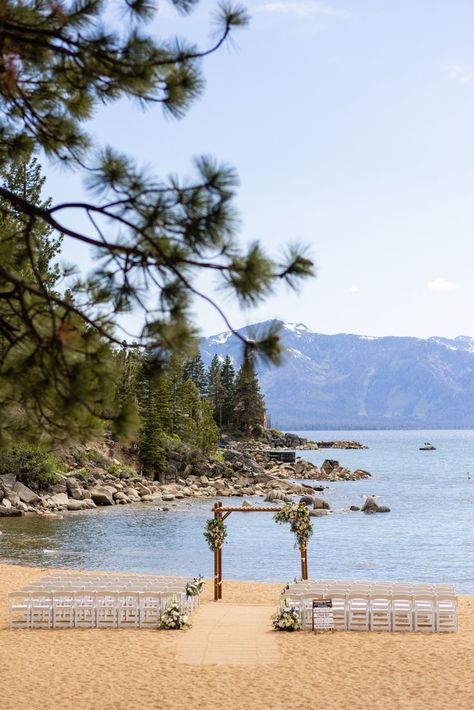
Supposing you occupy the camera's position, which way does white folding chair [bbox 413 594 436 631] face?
facing away from the viewer

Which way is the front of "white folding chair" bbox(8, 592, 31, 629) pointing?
away from the camera

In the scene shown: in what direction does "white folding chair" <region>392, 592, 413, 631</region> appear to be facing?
away from the camera

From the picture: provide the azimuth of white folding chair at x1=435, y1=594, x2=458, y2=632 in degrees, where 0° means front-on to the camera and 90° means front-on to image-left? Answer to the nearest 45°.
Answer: approximately 180°

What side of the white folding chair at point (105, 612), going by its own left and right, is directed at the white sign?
right

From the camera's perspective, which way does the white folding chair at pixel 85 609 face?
away from the camera

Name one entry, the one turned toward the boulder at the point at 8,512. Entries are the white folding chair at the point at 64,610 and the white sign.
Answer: the white folding chair

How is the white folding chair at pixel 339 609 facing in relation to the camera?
away from the camera

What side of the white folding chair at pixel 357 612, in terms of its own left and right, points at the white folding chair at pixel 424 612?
right

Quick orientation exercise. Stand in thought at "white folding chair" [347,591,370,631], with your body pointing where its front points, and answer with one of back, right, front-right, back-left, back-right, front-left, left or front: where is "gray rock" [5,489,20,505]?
front-left

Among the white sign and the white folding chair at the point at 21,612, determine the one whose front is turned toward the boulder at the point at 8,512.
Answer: the white folding chair

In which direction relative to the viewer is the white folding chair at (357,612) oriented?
away from the camera

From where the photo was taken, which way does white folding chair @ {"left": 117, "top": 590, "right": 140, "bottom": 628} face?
away from the camera

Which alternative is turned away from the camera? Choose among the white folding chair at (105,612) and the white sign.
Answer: the white folding chair

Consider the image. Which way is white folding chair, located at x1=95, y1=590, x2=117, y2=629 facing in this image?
away from the camera

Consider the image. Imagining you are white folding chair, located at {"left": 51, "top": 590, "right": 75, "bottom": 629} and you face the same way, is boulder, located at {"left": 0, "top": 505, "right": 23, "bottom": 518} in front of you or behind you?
in front

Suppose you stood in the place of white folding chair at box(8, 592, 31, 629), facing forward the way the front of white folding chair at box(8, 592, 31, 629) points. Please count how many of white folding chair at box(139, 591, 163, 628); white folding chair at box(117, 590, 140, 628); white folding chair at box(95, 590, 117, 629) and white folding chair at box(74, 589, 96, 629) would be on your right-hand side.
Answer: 4

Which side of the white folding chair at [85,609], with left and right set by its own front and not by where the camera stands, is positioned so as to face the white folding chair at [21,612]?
left

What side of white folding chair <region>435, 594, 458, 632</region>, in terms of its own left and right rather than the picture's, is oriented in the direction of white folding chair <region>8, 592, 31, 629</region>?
left

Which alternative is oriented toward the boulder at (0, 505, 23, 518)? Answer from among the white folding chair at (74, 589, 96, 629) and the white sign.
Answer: the white folding chair
